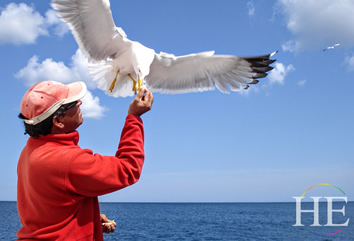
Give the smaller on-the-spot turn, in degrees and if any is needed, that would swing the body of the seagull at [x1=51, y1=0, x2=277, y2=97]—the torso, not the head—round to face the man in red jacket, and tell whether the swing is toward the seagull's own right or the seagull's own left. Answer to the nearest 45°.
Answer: approximately 45° to the seagull's own right

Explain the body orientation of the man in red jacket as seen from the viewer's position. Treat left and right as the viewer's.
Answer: facing away from the viewer and to the right of the viewer

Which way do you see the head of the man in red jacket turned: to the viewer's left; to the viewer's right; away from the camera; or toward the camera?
to the viewer's right

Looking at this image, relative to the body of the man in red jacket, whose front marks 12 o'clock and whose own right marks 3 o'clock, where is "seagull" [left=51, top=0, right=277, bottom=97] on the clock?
The seagull is roughly at 11 o'clock from the man in red jacket.

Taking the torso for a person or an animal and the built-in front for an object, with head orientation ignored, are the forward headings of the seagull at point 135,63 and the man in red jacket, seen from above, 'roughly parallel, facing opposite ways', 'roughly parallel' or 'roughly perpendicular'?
roughly perpendicular

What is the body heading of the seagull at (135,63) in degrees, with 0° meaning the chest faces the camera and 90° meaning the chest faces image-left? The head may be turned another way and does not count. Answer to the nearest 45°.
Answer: approximately 315°
